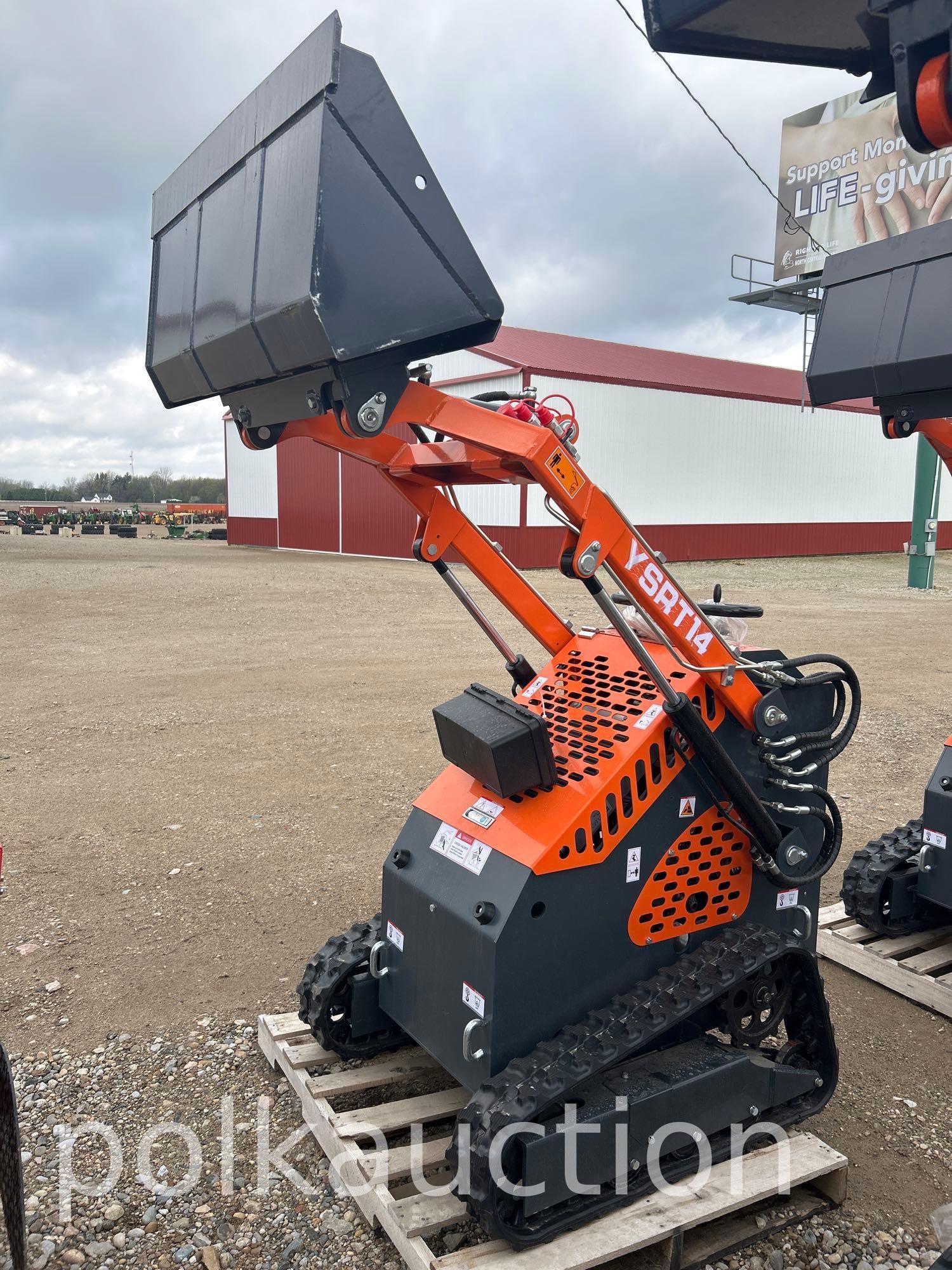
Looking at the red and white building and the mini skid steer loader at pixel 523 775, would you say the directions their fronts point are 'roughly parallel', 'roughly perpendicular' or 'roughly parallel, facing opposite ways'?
roughly parallel

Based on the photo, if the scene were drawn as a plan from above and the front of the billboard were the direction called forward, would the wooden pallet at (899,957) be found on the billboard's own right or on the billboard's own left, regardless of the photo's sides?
on the billboard's own left

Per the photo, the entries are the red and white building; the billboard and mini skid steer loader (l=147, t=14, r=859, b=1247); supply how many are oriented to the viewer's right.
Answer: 0

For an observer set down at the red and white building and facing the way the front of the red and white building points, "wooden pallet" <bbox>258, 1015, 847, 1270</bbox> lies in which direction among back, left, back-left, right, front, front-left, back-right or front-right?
front-left

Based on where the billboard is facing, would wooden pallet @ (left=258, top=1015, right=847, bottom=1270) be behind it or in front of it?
in front

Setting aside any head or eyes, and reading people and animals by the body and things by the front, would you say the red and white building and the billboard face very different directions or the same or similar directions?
same or similar directions

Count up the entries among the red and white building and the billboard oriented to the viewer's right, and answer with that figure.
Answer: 0

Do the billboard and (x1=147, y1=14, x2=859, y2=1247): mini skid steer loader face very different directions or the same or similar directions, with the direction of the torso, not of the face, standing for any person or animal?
same or similar directions

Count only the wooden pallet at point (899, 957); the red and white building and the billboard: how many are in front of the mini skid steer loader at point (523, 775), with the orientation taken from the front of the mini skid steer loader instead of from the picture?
0

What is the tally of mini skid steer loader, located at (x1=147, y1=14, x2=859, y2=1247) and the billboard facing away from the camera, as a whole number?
0

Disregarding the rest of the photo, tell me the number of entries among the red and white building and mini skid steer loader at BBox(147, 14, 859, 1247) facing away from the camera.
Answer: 0

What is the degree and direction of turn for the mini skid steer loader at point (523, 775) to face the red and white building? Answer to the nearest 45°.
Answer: approximately 135° to its right

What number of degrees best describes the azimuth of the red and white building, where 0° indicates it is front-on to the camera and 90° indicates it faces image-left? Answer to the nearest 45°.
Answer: approximately 45°

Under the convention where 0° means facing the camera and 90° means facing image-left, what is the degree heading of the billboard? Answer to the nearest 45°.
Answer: approximately 45°

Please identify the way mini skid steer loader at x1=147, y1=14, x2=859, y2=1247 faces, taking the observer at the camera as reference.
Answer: facing the viewer and to the left of the viewer
